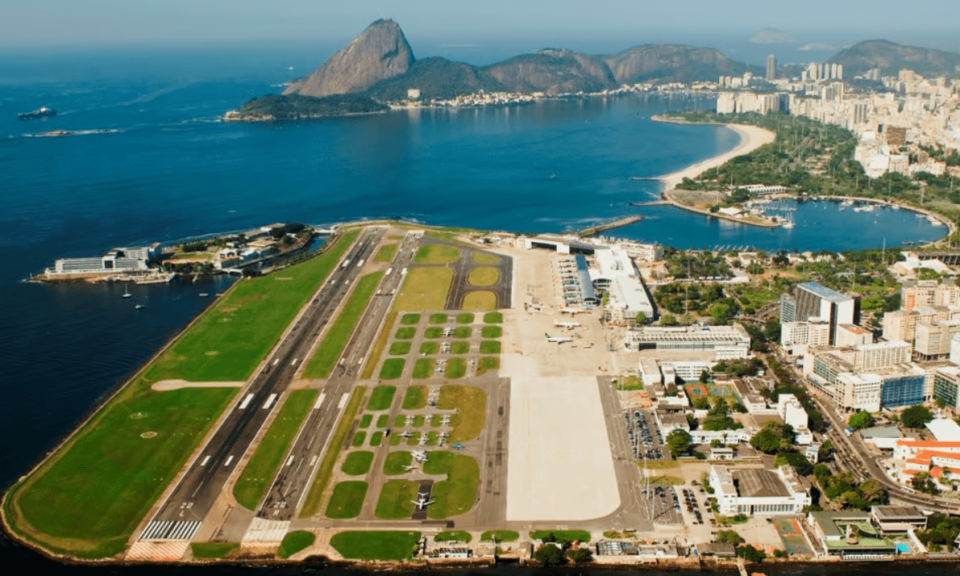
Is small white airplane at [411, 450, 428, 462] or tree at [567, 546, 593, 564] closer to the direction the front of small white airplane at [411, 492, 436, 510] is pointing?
the tree

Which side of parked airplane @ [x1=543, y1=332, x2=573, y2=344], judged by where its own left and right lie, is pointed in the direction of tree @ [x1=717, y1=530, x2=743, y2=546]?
right

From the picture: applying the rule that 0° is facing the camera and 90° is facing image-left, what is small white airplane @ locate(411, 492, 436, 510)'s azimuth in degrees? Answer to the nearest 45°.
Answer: approximately 0°

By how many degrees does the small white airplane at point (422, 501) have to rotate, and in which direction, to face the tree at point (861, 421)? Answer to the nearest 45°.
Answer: approximately 90° to its left

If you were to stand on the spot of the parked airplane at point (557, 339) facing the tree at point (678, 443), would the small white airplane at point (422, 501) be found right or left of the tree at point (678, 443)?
right

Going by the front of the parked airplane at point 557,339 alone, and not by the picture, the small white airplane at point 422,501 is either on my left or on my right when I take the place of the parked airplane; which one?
on my right

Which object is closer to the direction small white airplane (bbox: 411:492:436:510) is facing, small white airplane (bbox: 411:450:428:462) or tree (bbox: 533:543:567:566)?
the tree

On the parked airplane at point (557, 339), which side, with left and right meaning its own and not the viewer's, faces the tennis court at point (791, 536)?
right

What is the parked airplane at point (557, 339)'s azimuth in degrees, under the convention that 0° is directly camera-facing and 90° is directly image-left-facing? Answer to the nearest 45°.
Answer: approximately 270°

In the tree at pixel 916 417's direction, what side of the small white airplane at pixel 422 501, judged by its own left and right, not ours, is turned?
left

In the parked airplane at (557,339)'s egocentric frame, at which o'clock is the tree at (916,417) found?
The tree is roughly at 1 o'clock from the parked airplane.

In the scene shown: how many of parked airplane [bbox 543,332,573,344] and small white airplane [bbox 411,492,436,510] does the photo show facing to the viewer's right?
1

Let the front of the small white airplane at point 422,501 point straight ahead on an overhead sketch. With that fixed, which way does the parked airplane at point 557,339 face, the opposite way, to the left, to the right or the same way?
to the left
